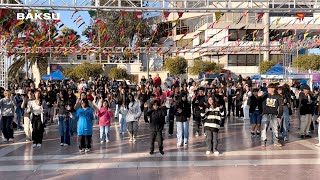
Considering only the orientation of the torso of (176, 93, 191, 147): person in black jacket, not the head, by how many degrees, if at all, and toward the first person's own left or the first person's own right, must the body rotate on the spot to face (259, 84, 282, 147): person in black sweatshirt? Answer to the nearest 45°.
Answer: approximately 90° to the first person's own left

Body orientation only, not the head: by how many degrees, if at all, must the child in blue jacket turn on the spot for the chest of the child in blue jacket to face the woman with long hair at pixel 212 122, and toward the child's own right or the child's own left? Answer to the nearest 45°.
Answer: approximately 90° to the child's own left

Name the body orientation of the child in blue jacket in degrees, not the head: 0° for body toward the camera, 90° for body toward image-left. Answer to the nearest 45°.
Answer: approximately 0°

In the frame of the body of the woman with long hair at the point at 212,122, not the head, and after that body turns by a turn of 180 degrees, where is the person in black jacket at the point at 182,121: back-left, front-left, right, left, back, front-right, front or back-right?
front-left

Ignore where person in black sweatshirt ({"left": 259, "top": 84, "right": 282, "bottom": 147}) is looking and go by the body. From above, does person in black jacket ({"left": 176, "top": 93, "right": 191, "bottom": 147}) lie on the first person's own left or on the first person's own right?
on the first person's own right

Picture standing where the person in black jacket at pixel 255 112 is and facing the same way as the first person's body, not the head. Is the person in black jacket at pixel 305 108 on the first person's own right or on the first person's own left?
on the first person's own left

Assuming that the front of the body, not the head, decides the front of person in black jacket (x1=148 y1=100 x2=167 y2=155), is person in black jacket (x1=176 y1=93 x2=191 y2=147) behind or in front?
behind

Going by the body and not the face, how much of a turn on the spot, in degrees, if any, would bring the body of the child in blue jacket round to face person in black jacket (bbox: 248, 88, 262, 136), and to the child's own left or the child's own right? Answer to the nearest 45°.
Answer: approximately 90° to the child's own left

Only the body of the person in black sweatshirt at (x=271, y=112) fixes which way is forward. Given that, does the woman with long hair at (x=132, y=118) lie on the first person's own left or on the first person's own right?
on the first person's own right

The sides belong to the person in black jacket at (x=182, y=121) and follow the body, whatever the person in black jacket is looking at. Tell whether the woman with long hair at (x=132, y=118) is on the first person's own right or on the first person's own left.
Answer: on the first person's own right

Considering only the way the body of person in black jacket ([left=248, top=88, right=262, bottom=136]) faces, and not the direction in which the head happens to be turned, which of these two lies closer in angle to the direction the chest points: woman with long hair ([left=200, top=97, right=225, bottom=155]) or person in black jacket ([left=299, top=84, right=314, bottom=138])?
the woman with long hair
